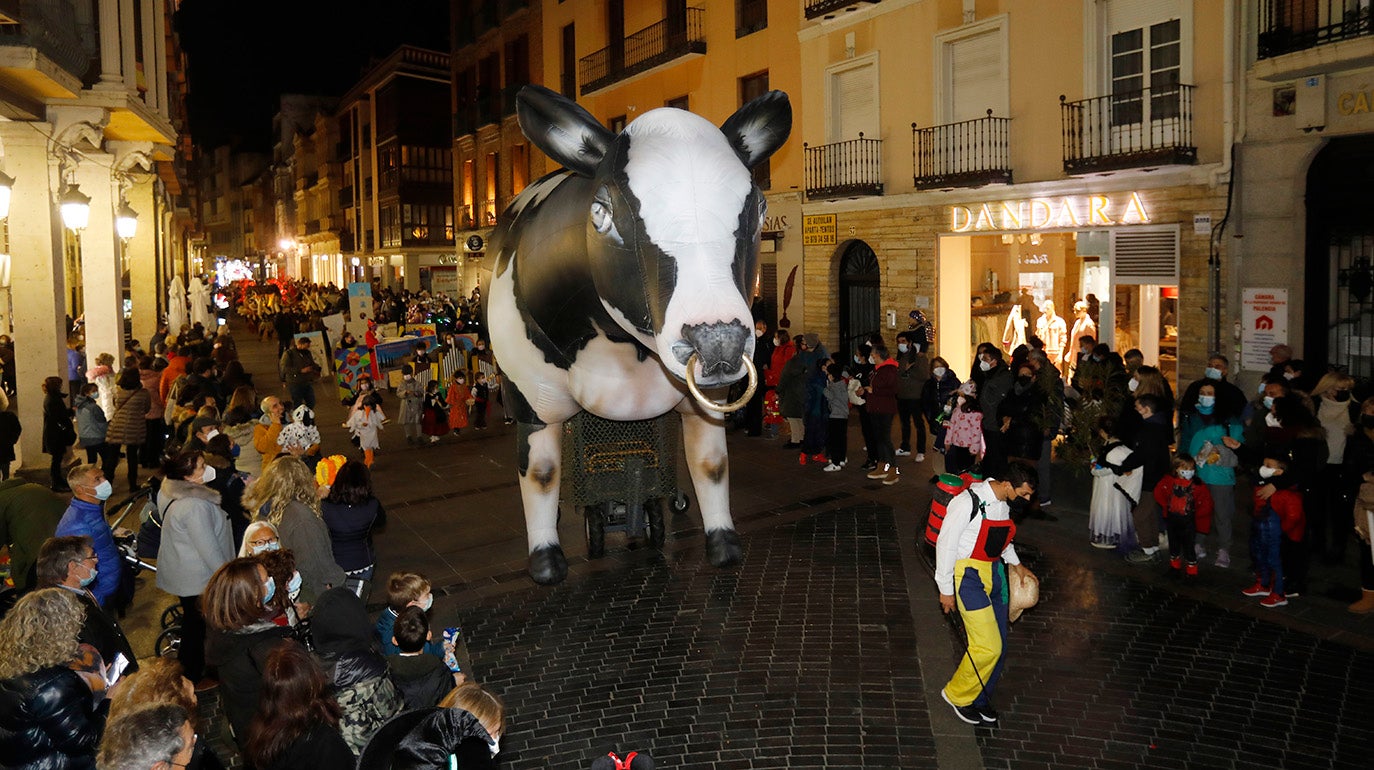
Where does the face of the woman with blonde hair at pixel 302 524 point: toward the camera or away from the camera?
away from the camera

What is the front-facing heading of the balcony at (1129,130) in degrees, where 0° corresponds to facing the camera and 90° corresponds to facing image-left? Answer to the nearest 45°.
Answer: approximately 45°

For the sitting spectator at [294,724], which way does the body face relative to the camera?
away from the camera

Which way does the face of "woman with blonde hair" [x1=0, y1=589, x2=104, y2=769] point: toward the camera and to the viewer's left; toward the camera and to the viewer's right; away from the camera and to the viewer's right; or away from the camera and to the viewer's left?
away from the camera and to the viewer's right

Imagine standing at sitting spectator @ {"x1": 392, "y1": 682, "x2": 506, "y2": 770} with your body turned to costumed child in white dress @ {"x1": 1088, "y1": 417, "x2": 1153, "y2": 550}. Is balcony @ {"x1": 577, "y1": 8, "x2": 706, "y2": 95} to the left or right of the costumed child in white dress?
left

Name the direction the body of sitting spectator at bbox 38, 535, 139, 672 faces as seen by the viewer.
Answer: to the viewer's right

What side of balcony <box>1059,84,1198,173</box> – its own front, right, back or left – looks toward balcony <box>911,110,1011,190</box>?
right

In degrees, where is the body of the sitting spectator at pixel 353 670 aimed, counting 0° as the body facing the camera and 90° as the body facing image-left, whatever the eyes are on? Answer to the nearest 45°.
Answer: approximately 180°

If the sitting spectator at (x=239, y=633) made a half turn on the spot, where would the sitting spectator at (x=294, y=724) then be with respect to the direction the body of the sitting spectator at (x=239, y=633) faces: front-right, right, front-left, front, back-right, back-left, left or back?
front-left

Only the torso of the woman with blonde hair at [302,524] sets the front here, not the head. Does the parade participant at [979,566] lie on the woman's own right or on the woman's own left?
on the woman's own right

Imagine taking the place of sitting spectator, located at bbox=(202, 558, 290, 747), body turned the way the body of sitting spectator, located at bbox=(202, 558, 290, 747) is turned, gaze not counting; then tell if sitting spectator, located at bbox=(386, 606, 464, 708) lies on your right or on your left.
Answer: on your right

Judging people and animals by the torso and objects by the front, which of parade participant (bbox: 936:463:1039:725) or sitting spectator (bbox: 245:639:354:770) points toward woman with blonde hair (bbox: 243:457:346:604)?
the sitting spectator
